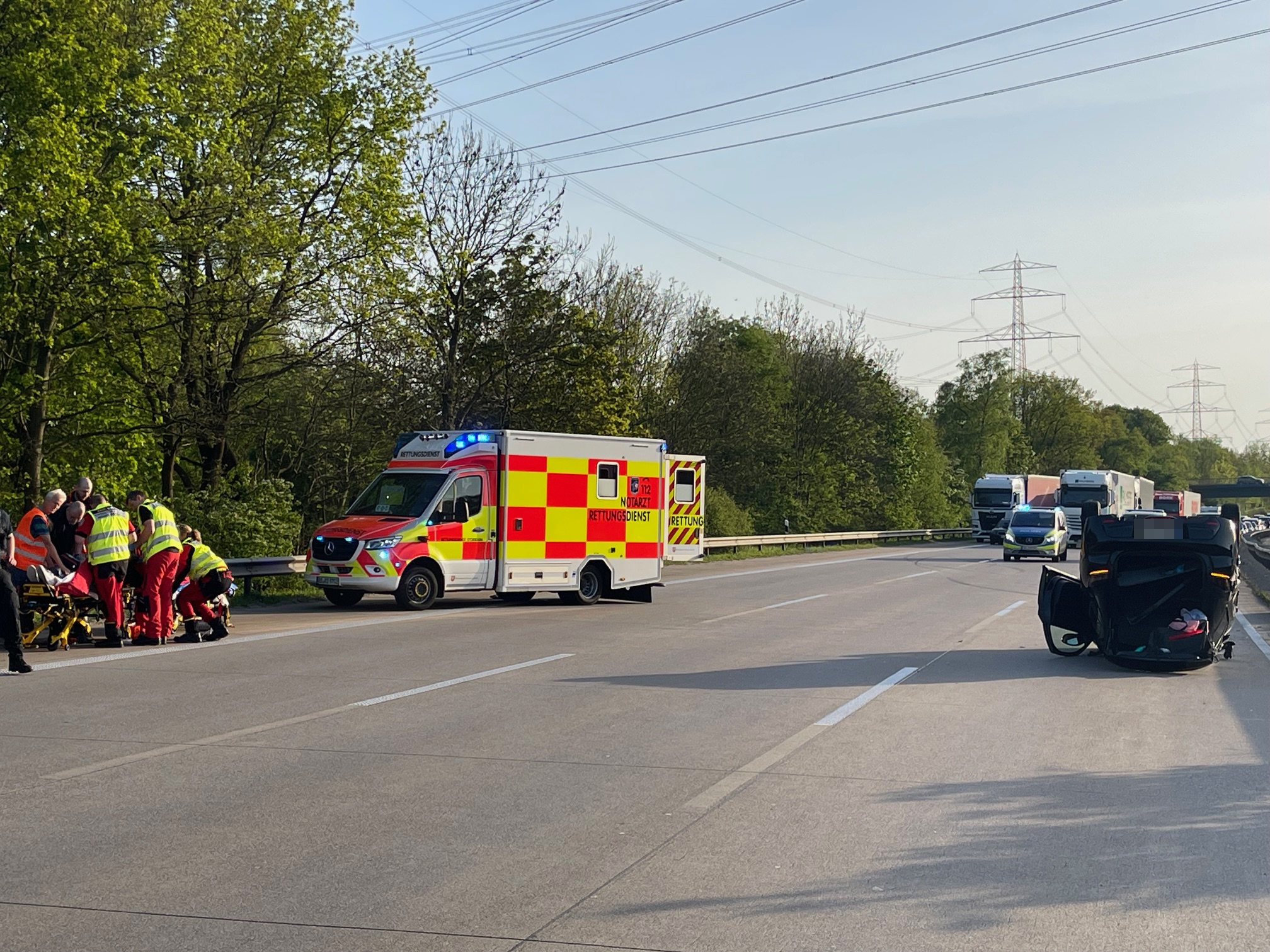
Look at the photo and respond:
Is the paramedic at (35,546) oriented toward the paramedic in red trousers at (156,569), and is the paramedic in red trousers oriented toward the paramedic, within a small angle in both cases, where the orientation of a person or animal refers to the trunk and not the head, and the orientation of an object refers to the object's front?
yes

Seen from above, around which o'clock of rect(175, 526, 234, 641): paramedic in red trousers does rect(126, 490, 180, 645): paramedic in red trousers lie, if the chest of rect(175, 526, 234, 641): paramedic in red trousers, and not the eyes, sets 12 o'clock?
rect(126, 490, 180, 645): paramedic in red trousers is roughly at 11 o'clock from rect(175, 526, 234, 641): paramedic in red trousers.

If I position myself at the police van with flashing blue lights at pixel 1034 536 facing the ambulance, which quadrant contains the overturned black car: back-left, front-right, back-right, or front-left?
front-left

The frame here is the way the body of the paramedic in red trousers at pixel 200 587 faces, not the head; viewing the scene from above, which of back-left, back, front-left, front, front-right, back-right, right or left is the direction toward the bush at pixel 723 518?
back-right

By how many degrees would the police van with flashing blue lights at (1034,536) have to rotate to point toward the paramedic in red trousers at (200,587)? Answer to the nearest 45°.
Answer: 0° — it already faces them

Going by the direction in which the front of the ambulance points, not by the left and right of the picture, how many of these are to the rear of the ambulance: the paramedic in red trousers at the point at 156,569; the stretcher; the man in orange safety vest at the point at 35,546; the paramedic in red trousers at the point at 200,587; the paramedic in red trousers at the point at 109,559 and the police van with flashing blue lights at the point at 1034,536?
1

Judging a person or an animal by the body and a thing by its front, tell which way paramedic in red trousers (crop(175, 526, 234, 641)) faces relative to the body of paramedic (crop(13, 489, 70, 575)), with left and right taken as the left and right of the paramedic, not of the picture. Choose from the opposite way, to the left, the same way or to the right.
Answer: the opposite way

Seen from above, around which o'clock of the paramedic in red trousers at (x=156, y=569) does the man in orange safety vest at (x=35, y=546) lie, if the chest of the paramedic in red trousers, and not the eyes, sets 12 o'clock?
The man in orange safety vest is roughly at 12 o'clock from the paramedic in red trousers.

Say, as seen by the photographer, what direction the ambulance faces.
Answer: facing the viewer and to the left of the viewer

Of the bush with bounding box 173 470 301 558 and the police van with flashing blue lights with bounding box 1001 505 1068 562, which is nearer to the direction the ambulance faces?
the bush

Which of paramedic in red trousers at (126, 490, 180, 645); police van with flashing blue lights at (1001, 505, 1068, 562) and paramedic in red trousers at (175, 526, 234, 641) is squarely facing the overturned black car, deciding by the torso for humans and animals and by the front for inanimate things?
the police van with flashing blue lights

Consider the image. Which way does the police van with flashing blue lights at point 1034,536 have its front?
toward the camera

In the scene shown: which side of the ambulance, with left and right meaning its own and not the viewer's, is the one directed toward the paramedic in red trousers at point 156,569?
front

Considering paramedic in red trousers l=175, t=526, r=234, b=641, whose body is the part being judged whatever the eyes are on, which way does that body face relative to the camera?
to the viewer's left

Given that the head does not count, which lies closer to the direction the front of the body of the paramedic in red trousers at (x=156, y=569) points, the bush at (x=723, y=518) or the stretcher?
the stretcher

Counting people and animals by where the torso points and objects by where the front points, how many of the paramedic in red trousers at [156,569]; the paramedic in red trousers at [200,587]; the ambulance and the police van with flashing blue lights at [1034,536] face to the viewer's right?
0

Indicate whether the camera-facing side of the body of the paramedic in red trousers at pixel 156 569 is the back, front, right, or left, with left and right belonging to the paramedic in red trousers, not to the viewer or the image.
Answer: left

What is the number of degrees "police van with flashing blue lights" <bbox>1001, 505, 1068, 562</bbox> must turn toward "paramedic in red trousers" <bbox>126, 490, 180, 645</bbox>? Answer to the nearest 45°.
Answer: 0° — it already faces them
